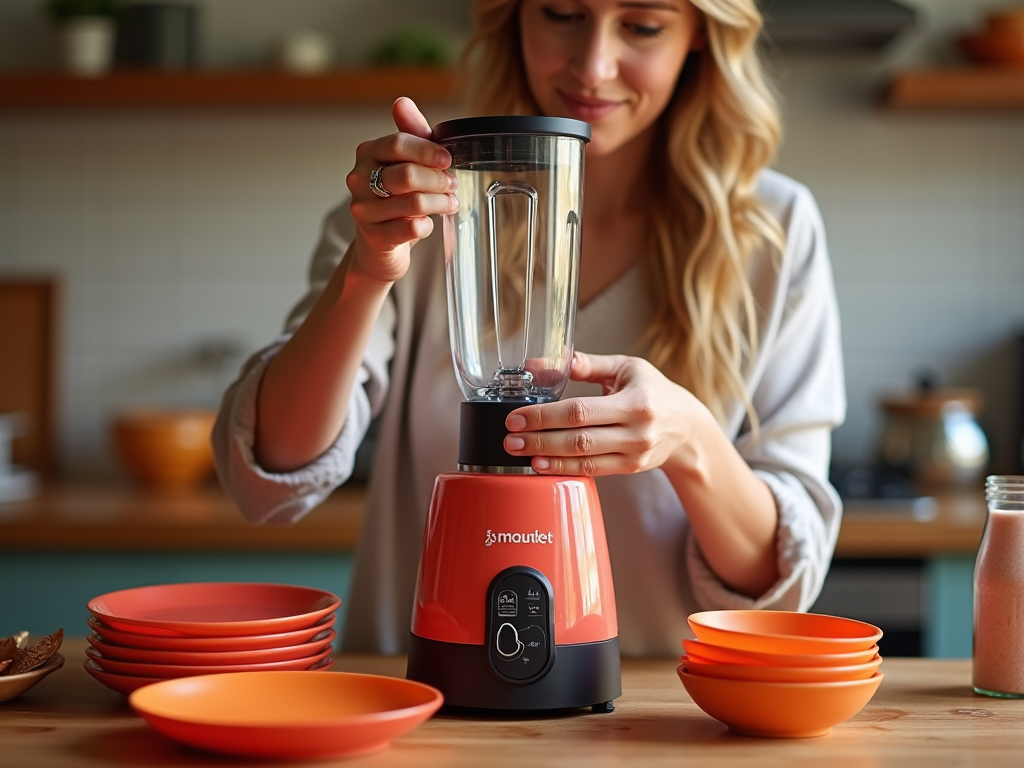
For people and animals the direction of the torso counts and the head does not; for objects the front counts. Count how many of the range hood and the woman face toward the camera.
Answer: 2

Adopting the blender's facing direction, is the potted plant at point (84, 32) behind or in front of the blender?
behind

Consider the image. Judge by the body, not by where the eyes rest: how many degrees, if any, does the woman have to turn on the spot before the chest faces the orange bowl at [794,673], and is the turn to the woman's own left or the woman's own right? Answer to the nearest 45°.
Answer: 0° — they already face it

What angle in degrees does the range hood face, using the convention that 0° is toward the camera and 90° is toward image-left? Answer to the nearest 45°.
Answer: approximately 0°

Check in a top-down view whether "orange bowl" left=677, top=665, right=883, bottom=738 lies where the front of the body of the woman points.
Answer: yes

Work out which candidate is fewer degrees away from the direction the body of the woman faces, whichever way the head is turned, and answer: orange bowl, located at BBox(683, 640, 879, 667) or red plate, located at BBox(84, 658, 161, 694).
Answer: the orange bowl
